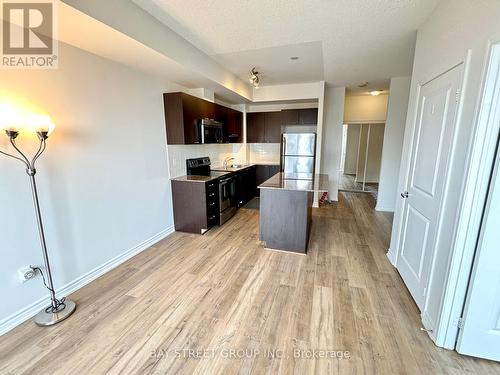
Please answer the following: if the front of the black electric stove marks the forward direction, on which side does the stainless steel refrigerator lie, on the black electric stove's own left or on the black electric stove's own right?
on the black electric stove's own left

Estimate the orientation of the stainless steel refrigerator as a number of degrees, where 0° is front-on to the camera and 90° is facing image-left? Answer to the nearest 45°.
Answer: approximately 0°

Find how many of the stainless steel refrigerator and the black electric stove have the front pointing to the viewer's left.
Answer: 0

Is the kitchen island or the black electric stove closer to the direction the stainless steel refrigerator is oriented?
the kitchen island

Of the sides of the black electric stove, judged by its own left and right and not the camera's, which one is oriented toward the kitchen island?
front

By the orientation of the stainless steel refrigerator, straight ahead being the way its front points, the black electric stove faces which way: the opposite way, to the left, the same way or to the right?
to the left

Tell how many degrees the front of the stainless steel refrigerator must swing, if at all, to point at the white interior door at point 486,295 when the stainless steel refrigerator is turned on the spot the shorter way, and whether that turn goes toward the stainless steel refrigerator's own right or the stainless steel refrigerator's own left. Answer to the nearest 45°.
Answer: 0° — it already faces it

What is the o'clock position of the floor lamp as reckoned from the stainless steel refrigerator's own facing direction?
The floor lamp is roughly at 1 o'clock from the stainless steel refrigerator.

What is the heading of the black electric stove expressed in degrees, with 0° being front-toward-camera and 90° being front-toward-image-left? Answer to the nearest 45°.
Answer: approximately 315°

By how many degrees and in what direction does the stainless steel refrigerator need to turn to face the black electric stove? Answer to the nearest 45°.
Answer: approximately 45° to its right

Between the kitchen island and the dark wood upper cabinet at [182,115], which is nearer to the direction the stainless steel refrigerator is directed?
the kitchen island
